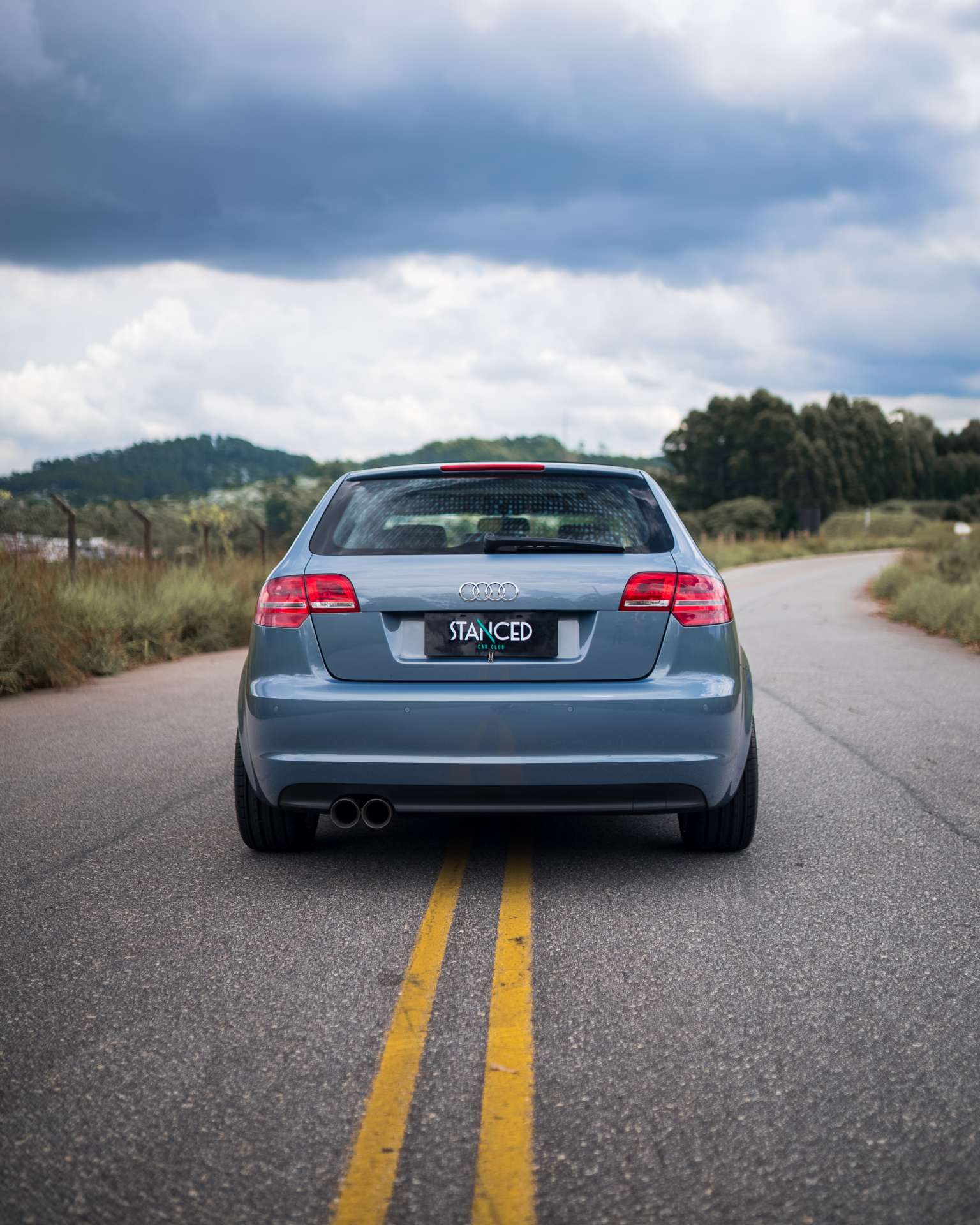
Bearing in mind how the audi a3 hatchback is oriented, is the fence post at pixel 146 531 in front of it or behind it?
in front

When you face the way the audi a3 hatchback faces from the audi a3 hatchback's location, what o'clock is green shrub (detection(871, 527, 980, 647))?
The green shrub is roughly at 1 o'clock from the audi a3 hatchback.

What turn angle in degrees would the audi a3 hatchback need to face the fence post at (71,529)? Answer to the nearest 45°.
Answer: approximately 45° to its left

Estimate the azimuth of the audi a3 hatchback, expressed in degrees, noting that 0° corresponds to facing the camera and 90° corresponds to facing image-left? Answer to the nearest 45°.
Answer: approximately 180°

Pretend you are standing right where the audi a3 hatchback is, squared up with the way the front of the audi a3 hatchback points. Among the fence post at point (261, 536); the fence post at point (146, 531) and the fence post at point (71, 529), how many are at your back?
0

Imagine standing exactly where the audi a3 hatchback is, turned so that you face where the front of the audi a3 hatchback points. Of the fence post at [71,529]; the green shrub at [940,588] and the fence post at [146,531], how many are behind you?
0

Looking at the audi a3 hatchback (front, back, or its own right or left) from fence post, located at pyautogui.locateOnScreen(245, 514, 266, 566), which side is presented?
front

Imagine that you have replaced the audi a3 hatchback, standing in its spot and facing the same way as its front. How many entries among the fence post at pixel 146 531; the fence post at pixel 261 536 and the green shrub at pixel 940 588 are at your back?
0

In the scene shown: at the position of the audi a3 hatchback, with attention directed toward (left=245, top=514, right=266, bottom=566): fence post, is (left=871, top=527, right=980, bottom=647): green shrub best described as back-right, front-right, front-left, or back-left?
front-right
